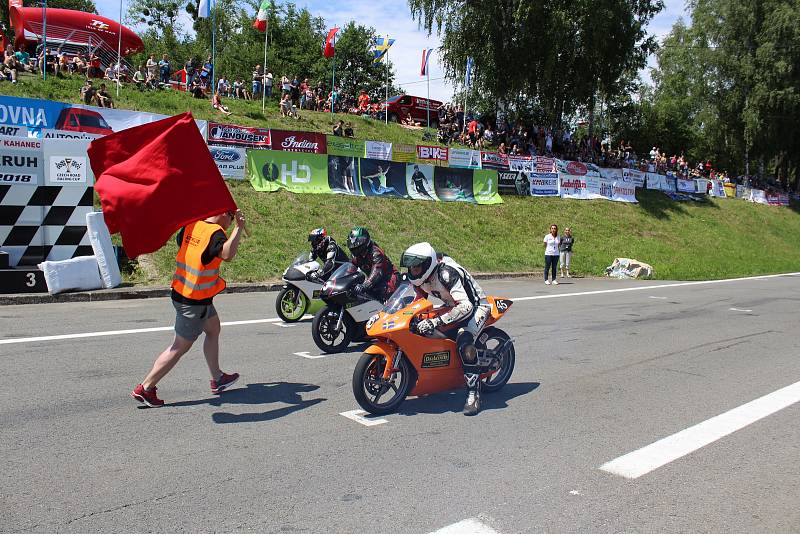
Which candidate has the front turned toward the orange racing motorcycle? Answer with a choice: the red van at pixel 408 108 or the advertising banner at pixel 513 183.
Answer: the advertising banner

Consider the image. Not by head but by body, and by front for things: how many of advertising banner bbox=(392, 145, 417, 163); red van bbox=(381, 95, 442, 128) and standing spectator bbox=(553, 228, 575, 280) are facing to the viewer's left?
1

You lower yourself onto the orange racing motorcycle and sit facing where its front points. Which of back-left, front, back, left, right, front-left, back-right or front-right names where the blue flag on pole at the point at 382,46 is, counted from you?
back-right

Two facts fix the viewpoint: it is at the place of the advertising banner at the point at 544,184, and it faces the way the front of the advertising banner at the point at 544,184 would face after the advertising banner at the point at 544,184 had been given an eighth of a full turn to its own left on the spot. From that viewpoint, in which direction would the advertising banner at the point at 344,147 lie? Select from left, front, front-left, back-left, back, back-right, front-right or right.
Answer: right

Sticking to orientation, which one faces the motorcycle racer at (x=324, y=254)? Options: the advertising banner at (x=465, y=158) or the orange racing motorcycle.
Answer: the advertising banner

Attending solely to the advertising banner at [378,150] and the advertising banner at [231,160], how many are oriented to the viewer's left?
0

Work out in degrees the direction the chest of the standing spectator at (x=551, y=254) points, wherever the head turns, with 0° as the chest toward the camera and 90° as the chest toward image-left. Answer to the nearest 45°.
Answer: approximately 0°

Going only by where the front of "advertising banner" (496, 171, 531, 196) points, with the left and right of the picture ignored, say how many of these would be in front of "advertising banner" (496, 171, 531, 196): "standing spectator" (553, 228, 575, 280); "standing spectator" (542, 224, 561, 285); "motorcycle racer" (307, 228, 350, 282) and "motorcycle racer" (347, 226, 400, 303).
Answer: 4

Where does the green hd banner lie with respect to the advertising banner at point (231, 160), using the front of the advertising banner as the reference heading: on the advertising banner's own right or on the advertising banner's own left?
on the advertising banner's own left

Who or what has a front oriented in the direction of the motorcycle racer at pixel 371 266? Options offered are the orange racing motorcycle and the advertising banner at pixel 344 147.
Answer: the advertising banner

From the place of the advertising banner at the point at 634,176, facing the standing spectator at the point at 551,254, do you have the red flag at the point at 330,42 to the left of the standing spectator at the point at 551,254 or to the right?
right

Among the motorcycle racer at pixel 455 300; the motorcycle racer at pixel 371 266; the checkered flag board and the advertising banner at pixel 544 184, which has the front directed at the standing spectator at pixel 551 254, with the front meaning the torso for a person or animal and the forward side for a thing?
the advertising banner

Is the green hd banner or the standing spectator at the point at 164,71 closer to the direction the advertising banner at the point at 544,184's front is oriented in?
the green hd banner
